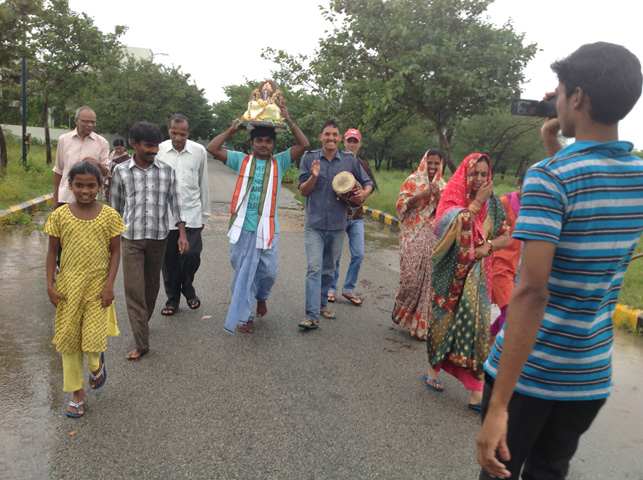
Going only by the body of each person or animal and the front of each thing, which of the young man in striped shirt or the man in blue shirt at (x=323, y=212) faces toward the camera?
the man in blue shirt

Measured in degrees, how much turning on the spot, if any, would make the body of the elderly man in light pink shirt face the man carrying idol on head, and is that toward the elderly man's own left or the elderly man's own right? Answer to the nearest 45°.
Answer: approximately 45° to the elderly man's own left

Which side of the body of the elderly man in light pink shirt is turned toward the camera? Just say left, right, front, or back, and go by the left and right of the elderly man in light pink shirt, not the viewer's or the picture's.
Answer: front

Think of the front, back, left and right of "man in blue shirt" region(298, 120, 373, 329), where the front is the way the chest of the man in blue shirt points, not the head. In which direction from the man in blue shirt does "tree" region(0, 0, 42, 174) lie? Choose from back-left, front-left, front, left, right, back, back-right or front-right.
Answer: back-right

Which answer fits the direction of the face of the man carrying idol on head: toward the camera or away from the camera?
toward the camera

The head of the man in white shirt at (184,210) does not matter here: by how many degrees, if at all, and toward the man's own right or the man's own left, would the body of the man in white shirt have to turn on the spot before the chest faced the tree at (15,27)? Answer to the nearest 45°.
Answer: approximately 135° to the man's own right

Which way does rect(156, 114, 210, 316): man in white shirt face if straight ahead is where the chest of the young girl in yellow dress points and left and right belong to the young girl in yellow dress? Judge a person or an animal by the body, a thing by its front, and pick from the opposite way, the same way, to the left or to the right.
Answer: the same way

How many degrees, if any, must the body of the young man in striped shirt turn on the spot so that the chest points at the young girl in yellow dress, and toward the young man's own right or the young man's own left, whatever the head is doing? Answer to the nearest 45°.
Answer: approximately 45° to the young man's own left

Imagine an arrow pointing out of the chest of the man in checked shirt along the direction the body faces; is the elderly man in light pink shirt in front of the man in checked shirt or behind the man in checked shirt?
behind

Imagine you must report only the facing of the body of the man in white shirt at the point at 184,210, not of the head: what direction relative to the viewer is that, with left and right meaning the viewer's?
facing the viewer

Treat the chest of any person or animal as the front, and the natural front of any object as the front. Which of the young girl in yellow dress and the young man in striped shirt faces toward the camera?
the young girl in yellow dress

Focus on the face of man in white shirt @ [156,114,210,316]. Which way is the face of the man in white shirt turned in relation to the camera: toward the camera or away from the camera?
toward the camera

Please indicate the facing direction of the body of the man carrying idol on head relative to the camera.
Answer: toward the camera

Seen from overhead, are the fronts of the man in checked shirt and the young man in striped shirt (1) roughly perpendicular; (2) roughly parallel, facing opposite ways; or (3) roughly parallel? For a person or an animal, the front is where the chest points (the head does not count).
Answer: roughly parallel, facing opposite ways

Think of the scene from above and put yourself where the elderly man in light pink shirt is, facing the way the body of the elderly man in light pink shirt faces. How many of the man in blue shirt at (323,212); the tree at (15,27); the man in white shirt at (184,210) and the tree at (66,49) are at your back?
2

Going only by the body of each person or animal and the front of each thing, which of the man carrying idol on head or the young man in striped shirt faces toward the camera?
the man carrying idol on head

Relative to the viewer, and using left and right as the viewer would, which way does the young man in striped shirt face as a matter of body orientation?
facing away from the viewer and to the left of the viewer

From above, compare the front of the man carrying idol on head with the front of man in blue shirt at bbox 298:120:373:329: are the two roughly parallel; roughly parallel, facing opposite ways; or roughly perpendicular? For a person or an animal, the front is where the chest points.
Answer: roughly parallel
